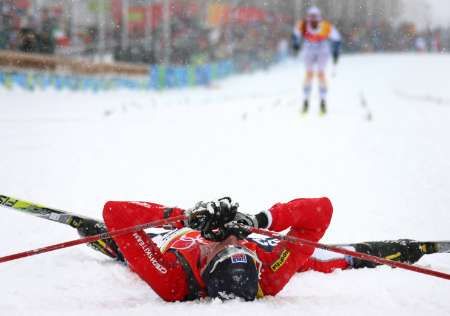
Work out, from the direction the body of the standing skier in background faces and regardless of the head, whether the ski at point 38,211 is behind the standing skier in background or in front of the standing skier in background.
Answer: in front

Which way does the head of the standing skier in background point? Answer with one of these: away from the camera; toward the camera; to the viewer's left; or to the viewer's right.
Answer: toward the camera

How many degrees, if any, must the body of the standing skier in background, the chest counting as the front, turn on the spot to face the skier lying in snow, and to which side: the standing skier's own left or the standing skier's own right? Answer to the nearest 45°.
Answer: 0° — they already face them

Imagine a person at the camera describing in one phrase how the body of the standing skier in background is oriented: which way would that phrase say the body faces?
toward the camera
